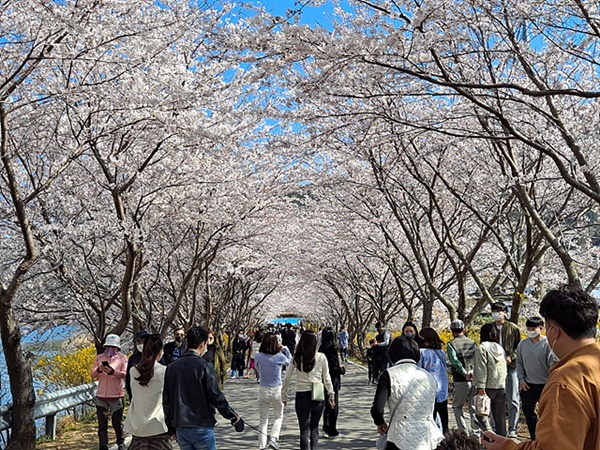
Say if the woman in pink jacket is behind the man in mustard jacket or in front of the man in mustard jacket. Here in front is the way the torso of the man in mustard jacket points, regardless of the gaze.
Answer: in front

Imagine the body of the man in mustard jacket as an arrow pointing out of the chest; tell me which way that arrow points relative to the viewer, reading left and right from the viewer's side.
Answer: facing away from the viewer and to the left of the viewer

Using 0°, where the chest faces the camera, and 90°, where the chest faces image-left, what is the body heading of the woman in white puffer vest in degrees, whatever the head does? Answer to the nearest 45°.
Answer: approximately 180°

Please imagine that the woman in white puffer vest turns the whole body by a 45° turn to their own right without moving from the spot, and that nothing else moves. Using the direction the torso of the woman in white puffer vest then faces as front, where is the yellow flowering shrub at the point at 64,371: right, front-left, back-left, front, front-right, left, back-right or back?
left

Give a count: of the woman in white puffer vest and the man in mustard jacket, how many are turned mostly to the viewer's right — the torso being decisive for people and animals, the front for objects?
0

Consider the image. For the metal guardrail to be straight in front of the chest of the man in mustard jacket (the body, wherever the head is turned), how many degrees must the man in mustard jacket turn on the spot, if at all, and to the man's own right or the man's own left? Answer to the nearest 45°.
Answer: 0° — they already face it

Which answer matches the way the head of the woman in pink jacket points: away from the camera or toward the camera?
toward the camera

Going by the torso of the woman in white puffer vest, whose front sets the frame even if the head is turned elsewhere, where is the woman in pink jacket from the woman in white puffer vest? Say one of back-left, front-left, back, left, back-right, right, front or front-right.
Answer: front-left

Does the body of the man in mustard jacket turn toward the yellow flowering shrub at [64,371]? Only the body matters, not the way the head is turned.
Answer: yes

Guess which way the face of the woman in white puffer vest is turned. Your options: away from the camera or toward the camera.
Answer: away from the camera

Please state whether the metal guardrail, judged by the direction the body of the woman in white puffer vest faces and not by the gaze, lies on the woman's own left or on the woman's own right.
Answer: on the woman's own left
